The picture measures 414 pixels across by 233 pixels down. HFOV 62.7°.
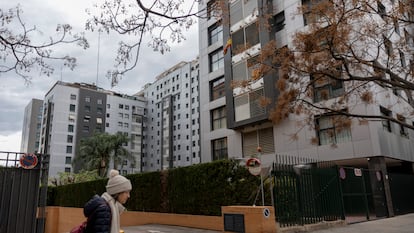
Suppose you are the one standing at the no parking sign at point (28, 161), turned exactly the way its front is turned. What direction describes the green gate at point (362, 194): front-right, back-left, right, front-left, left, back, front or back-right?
left

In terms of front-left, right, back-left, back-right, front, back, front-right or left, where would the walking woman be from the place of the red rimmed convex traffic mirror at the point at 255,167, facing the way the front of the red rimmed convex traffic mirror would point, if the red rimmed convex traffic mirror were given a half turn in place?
back

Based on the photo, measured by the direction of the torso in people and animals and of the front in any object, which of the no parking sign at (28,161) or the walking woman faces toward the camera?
the no parking sign

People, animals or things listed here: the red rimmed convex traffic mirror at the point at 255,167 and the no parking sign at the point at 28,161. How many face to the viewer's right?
0

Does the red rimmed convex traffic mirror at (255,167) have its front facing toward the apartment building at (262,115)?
no

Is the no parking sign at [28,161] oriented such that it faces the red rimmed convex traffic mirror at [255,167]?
no

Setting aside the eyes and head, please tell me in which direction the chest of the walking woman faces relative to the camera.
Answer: to the viewer's right

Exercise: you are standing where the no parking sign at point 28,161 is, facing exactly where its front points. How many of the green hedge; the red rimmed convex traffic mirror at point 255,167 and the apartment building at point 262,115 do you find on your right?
0

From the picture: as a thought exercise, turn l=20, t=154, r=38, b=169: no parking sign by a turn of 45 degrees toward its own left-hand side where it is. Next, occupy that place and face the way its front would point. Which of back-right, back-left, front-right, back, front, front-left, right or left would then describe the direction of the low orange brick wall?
left

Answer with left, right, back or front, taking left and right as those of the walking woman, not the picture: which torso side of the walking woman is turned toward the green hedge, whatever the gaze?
left

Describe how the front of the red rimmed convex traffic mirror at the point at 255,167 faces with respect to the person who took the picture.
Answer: facing the viewer
